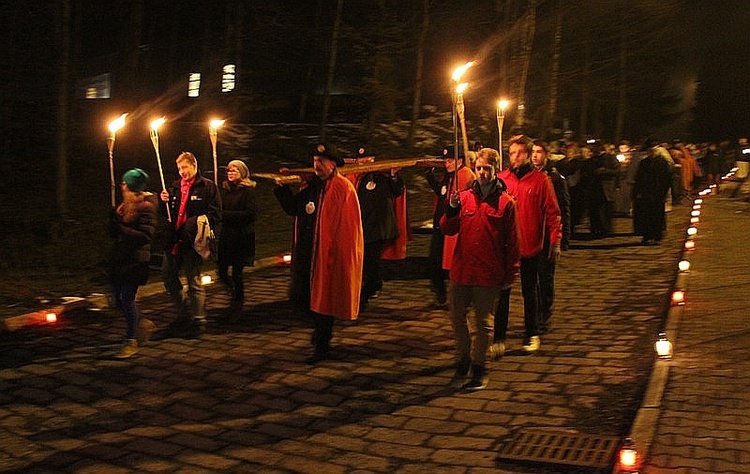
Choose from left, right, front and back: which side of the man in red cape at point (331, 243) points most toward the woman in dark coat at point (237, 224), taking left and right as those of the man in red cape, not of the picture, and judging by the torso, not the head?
right

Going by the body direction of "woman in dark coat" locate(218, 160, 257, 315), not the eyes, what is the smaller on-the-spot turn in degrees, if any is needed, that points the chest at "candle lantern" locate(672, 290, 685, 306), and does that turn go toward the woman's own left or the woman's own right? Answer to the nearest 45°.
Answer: approximately 135° to the woman's own left

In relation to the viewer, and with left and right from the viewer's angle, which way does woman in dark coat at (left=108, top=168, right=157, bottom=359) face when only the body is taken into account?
facing the viewer and to the left of the viewer

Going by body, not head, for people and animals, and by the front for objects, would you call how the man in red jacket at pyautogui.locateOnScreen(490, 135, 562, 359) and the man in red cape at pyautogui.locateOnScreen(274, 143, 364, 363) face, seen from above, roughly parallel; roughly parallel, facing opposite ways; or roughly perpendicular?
roughly parallel

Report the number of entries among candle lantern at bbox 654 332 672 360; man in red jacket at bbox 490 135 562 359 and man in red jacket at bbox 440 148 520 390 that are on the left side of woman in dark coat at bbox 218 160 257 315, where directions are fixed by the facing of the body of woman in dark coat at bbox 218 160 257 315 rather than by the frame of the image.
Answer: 3

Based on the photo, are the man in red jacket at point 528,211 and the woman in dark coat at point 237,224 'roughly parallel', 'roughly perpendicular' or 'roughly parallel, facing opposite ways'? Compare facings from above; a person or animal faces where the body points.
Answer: roughly parallel

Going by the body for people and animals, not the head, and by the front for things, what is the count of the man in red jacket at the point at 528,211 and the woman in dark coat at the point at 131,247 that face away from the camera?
0

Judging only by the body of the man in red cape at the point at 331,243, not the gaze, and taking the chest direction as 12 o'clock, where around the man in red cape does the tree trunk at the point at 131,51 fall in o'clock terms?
The tree trunk is roughly at 4 o'clock from the man in red cape.

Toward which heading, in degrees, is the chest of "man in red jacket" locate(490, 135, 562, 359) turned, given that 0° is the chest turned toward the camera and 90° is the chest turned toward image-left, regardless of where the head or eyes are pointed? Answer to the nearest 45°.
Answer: approximately 45°

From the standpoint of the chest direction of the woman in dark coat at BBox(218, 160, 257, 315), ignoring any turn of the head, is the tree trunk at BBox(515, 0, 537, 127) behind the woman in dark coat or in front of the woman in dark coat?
behind

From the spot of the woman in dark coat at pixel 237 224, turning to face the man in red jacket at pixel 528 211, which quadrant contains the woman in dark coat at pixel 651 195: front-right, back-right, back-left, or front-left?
front-left

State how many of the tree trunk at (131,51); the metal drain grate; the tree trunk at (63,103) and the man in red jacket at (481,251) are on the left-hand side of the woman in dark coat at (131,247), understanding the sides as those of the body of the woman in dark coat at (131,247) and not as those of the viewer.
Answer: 2

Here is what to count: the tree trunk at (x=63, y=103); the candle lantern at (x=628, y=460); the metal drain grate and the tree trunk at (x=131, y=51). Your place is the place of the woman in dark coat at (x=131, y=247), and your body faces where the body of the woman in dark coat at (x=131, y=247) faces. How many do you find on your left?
2

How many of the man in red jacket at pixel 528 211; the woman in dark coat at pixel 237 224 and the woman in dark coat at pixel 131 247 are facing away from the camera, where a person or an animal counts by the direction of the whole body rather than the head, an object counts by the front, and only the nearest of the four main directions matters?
0

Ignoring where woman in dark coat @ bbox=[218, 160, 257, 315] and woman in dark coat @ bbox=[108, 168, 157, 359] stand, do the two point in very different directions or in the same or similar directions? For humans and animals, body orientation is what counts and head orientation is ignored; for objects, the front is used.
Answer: same or similar directions

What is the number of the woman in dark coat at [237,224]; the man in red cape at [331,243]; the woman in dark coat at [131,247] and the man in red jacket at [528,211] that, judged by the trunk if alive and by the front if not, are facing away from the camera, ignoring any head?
0
